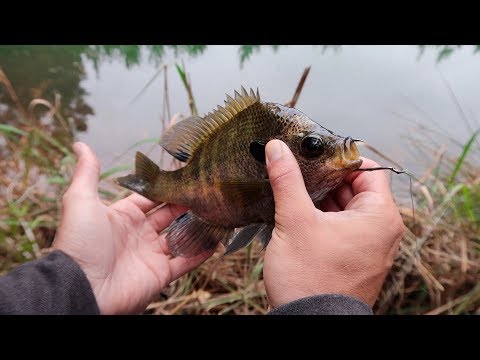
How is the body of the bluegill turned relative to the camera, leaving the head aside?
to the viewer's right
